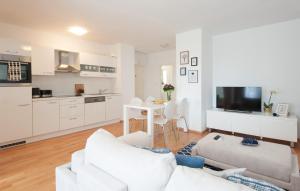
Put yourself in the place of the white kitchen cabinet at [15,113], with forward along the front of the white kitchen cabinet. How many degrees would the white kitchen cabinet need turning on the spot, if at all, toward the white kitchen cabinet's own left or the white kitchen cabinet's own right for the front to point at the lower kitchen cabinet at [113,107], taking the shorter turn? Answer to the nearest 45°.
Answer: approximately 45° to the white kitchen cabinet's own left

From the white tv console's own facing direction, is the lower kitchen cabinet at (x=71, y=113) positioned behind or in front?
in front

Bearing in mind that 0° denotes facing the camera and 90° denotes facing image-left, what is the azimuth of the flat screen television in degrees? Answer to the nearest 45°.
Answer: approximately 45°

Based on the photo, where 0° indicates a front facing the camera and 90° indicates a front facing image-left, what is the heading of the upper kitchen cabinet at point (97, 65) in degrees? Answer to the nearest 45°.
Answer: approximately 315°

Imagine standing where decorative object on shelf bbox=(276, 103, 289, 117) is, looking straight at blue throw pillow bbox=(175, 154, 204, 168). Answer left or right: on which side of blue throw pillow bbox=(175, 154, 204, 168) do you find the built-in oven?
right

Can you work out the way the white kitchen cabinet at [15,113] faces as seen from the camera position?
facing the viewer and to the right of the viewer

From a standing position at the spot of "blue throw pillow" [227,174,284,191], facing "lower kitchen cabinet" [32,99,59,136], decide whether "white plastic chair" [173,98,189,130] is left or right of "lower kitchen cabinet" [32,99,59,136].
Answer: right

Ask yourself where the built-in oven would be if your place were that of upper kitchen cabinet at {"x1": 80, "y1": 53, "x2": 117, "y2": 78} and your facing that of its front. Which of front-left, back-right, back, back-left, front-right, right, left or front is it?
right

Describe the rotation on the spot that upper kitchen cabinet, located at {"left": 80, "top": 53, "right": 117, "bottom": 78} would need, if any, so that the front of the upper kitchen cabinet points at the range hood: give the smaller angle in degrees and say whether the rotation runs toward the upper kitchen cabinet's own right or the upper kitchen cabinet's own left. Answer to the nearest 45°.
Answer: approximately 135° to the upper kitchen cabinet's own right

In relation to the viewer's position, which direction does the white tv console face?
facing the viewer and to the left of the viewer
